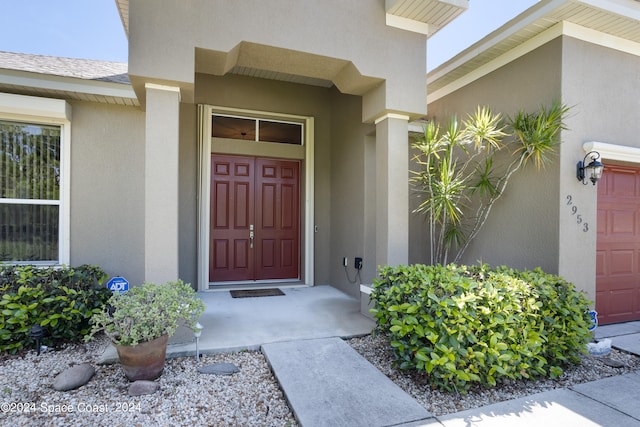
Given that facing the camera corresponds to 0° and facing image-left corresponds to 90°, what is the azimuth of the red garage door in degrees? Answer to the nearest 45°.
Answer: approximately 0°

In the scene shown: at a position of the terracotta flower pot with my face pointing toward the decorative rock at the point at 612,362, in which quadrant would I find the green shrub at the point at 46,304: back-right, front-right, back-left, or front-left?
back-left

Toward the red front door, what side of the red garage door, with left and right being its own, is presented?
right

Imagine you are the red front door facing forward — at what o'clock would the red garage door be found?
The red garage door is roughly at 10 o'clock from the red front door.
